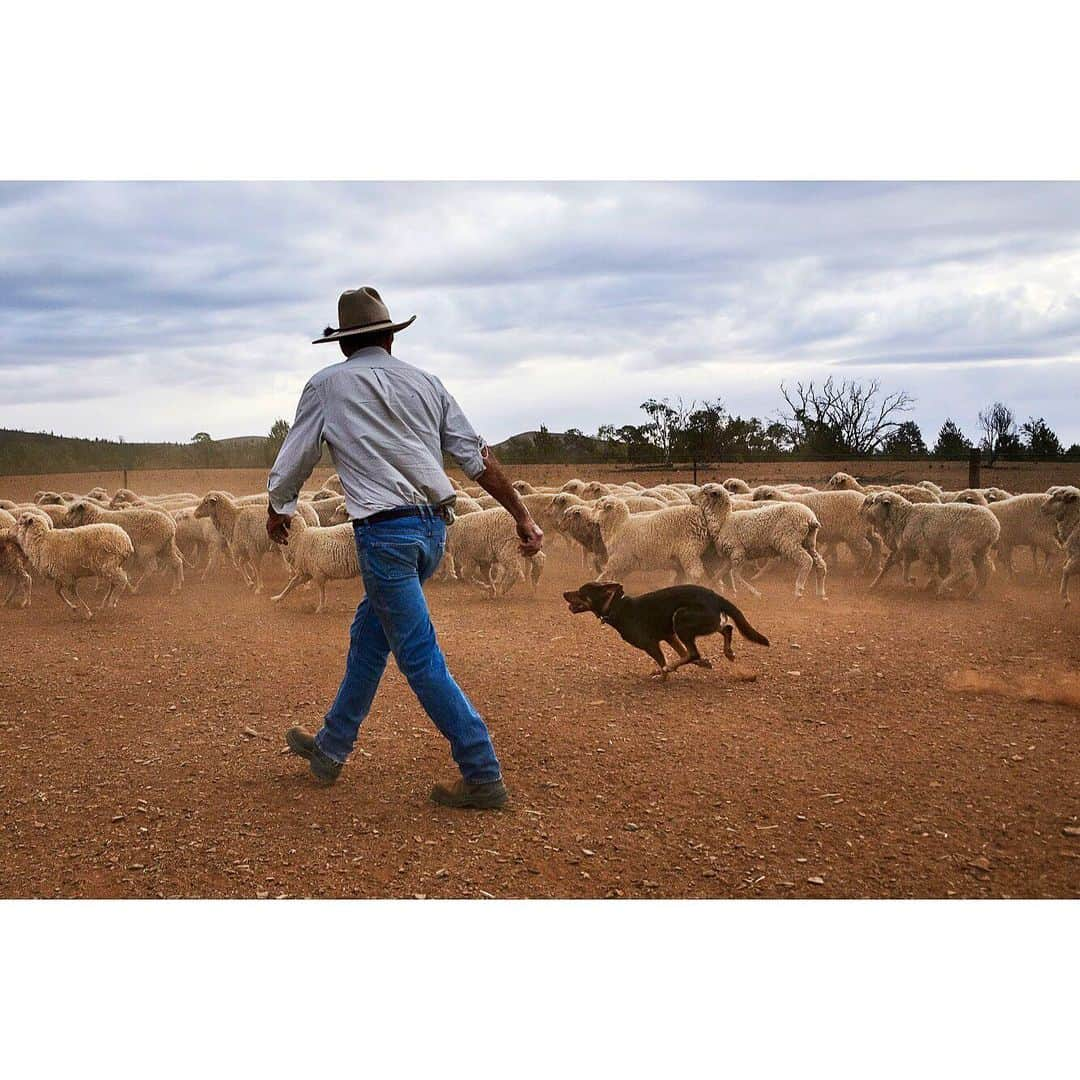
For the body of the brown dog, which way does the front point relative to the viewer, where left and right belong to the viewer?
facing to the left of the viewer

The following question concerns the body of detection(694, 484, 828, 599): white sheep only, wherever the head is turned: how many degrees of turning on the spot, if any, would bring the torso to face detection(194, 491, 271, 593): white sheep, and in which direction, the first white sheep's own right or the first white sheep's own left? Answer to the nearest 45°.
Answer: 0° — it already faces it

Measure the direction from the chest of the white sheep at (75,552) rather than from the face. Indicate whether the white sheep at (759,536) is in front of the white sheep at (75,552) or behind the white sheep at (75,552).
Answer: behind

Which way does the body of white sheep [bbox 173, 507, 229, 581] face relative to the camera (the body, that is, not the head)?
to the viewer's left

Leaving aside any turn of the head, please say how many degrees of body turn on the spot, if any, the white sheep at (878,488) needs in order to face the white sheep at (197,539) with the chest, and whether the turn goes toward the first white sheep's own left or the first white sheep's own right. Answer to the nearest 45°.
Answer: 0° — it already faces it

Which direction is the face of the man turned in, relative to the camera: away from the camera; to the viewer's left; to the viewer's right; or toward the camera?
away from the camera

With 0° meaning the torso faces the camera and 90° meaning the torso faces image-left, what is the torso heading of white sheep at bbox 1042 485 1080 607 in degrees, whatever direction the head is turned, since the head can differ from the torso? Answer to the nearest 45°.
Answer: approximately 90°

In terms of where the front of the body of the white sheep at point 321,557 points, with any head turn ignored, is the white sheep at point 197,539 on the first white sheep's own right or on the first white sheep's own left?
on the first white sheep's own right

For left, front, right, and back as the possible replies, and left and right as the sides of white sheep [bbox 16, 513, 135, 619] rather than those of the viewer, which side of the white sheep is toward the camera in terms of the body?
left

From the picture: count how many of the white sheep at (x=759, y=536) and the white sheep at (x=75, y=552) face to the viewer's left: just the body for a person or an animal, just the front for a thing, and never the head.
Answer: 2
